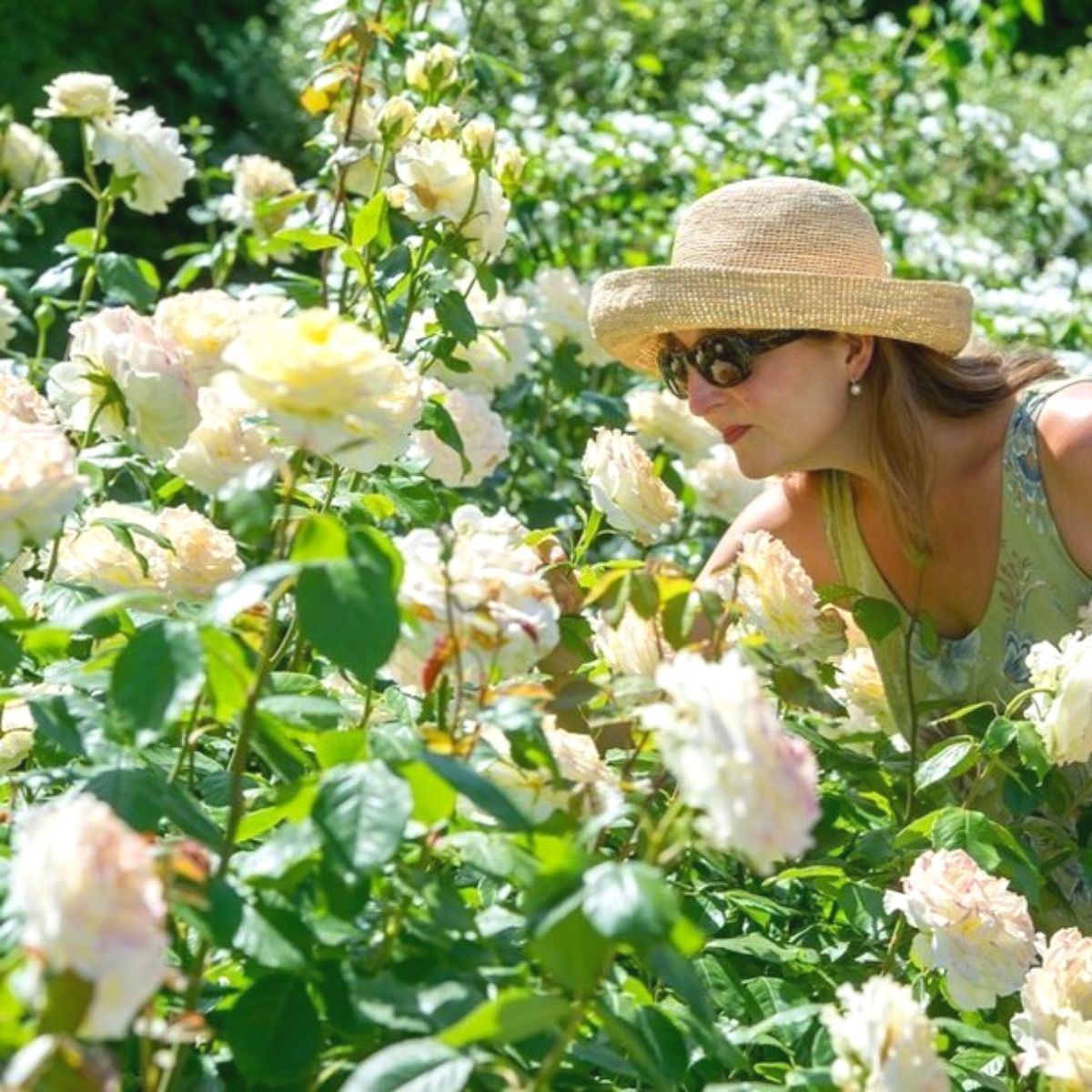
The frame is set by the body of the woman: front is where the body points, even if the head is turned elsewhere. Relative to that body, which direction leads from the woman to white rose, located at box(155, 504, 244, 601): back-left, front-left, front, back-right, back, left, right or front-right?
front

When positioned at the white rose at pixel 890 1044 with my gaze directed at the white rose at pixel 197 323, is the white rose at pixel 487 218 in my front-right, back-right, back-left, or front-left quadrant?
front-right

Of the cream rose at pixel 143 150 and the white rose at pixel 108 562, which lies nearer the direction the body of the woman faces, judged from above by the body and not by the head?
the white rose

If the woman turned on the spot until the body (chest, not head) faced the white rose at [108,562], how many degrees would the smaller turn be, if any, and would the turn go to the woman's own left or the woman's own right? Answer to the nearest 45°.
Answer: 0° — they already face it

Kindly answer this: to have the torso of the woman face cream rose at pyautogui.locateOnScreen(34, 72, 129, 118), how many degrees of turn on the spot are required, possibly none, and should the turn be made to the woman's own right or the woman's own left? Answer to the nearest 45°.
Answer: approximately 45° to the woman's own right

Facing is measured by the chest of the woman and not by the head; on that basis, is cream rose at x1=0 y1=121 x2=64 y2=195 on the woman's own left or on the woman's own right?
on the woman's own right

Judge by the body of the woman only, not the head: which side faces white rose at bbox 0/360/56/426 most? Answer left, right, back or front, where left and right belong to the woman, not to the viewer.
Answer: front

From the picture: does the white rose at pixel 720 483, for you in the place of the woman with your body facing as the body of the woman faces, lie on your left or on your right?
on your right

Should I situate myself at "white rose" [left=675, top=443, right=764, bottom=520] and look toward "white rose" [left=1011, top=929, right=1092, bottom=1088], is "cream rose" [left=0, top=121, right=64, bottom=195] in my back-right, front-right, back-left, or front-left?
back-right

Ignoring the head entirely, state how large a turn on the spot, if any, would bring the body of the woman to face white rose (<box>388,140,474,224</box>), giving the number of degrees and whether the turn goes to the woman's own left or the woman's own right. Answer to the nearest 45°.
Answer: approximately 45° to the woman's own right

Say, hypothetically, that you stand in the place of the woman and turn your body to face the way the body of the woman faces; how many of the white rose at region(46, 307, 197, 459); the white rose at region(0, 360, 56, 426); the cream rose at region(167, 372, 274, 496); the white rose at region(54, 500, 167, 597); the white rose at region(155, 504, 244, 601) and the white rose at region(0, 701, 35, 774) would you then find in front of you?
6

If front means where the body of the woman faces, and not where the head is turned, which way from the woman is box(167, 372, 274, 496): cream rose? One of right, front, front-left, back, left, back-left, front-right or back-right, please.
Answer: front

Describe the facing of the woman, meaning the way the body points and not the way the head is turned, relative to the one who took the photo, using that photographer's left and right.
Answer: facing the viewer and to the left of the viewer

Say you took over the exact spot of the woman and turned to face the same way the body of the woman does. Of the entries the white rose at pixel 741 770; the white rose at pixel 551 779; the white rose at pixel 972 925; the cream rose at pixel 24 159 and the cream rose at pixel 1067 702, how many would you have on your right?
1

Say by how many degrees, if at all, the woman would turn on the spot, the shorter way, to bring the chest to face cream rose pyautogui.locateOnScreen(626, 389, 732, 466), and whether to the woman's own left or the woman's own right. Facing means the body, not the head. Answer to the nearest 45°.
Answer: approximately 90° to the woman's own right

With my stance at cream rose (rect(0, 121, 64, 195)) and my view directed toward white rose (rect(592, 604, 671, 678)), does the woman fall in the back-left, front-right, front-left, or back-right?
front-left

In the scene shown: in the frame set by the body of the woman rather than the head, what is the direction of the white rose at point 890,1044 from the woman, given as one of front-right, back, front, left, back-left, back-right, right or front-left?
front-left

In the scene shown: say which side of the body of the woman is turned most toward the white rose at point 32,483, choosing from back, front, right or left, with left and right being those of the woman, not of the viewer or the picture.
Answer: front
